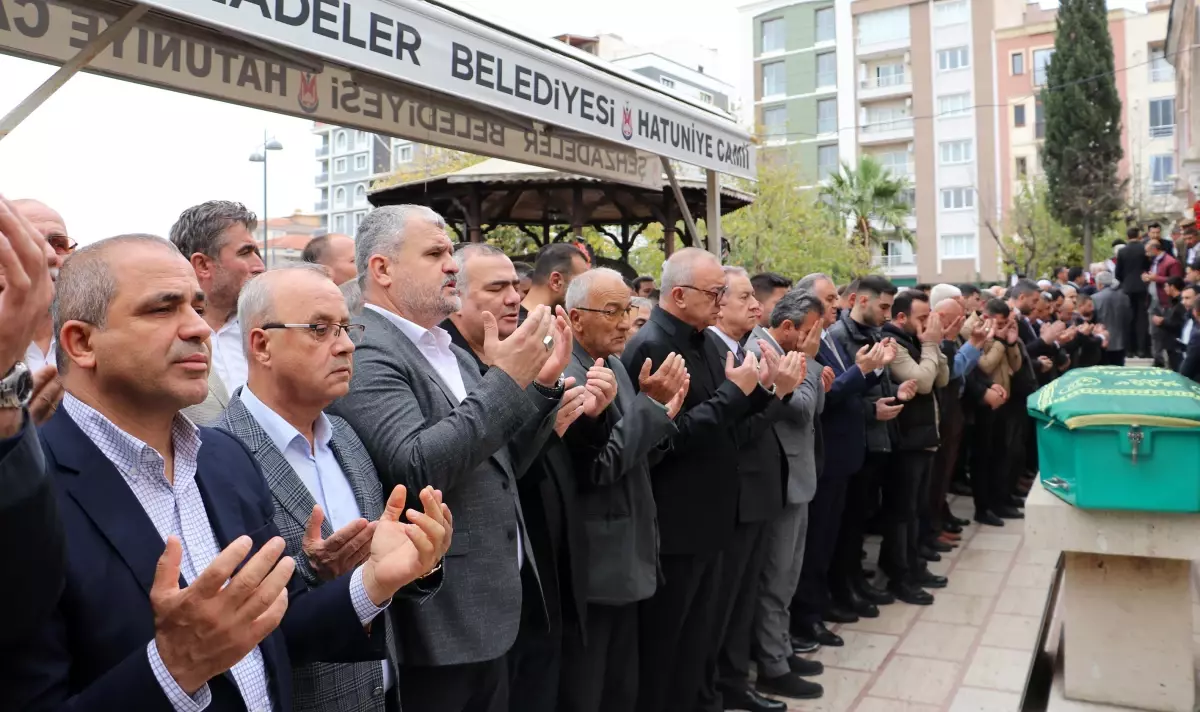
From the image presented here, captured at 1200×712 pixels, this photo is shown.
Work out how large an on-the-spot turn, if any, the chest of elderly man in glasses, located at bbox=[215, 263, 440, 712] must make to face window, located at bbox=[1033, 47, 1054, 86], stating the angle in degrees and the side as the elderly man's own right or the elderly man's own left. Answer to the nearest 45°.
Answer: approximately 90° to the elderly man's own left

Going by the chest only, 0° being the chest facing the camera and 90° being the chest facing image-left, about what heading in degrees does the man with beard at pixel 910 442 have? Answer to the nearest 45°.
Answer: approximately 270°

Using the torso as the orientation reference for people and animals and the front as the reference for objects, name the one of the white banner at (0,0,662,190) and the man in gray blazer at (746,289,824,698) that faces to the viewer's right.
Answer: the man in gray blazer

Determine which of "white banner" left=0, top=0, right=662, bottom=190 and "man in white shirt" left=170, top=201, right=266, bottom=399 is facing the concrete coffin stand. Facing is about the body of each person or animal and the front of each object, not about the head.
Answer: the man in white shirt

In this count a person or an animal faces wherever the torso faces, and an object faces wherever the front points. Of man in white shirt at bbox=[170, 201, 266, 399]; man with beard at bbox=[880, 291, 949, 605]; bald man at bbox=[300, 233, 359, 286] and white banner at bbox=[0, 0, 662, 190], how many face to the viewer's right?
3

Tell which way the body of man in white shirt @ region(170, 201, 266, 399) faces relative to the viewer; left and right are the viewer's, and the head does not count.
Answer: facing to the right of the viewer

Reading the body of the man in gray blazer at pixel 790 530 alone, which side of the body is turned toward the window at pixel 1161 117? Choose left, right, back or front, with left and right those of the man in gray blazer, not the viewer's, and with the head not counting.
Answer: left

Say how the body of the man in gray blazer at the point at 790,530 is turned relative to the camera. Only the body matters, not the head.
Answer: to the viewer's right

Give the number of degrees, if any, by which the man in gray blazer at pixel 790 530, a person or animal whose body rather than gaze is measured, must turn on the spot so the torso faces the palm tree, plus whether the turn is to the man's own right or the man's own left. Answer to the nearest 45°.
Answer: approximately 90° to the man's own left

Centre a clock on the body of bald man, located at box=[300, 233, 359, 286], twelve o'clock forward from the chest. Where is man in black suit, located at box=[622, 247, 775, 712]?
The man in black suit is roughly at 1 o'clock from the bald man.
